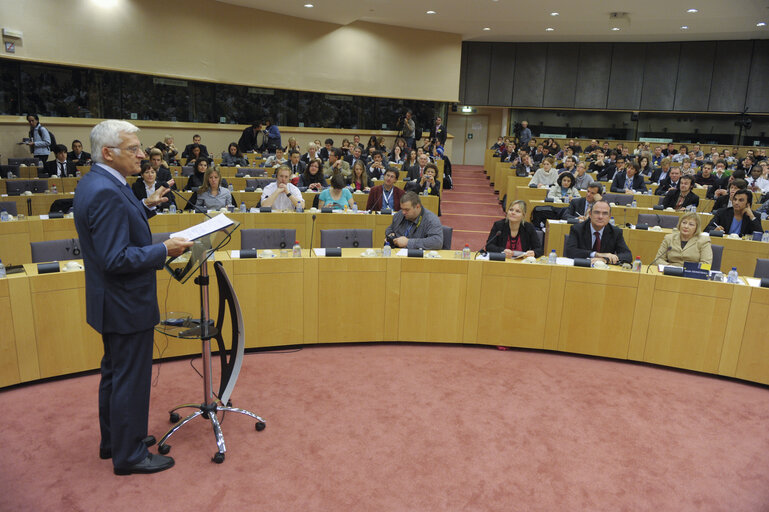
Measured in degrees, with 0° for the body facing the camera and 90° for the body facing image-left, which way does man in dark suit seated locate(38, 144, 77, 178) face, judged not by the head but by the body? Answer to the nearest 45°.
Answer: approximately 0°

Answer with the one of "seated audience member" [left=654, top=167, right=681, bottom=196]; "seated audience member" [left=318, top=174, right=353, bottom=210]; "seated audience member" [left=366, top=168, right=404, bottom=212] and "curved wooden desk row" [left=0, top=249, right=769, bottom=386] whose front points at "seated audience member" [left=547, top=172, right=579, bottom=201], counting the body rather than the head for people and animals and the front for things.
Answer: "seated audience member" [left=654, top=167, right=681, bottom=196]

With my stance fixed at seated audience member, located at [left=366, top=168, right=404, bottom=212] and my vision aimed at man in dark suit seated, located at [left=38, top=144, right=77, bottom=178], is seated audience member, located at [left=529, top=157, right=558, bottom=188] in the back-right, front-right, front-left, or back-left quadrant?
back-right

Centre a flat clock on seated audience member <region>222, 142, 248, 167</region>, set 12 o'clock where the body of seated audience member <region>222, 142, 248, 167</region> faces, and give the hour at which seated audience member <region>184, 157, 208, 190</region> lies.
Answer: seated audience member <region>184, 157, 208, 190</region> is roughly at 12 o'clock from seated audience member <region>222, 142, 248, 167</region>.

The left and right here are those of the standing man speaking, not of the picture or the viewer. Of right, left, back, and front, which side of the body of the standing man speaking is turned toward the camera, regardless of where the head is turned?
right
